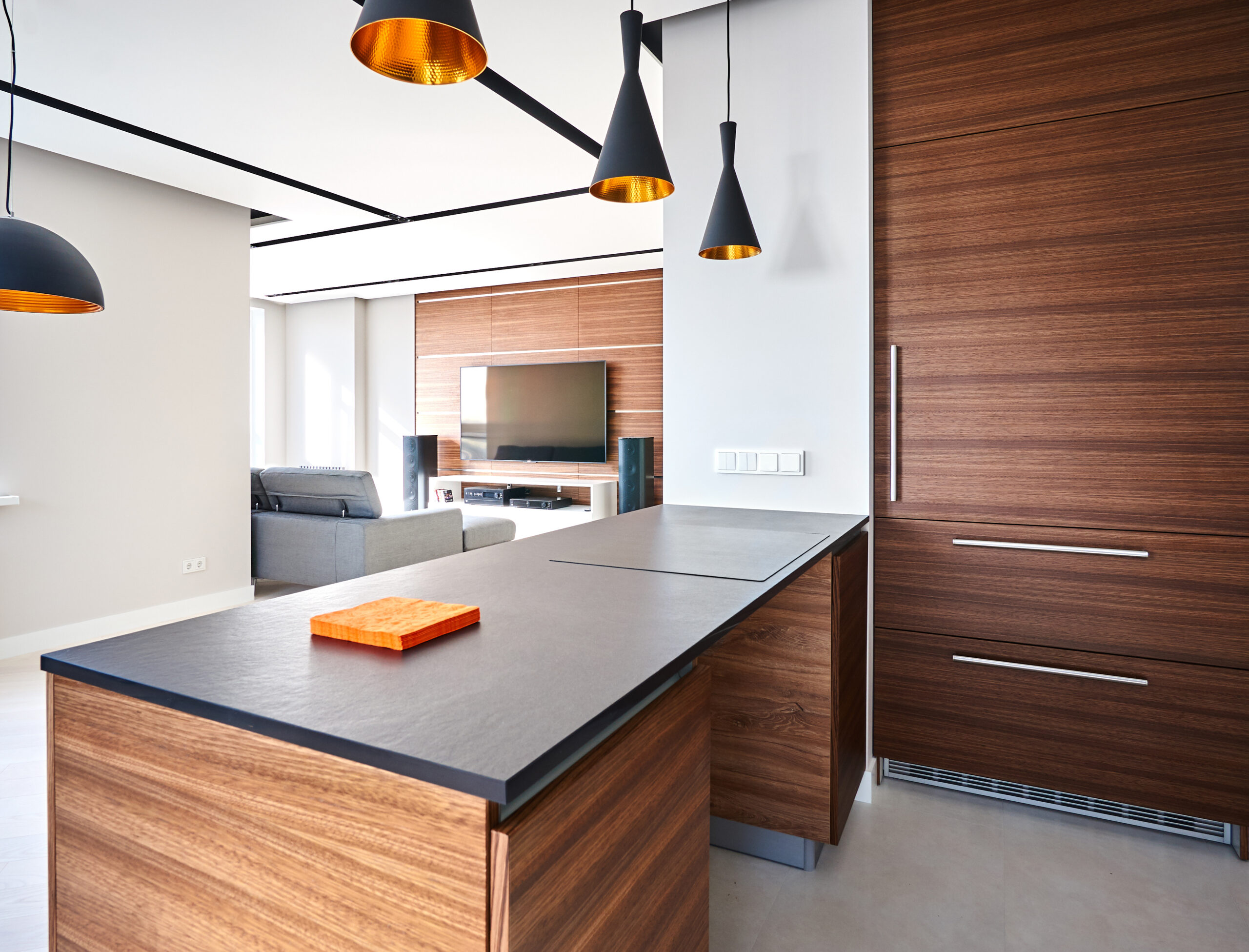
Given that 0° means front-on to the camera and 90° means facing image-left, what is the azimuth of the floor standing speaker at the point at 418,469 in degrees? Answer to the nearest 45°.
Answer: approximately 45°

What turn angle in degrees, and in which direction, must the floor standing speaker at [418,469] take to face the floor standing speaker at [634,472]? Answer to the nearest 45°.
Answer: approximately 90° to its left

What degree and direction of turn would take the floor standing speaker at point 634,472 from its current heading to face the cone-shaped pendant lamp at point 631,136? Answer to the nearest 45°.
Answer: approximately 45° to its left

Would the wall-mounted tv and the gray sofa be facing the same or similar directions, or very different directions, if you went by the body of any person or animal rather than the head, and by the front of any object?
very different directions

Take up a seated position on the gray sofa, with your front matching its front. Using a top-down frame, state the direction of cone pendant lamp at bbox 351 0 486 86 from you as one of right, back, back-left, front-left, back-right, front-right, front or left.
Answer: back-right

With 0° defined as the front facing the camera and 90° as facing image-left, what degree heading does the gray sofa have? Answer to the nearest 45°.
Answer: approximately 225°

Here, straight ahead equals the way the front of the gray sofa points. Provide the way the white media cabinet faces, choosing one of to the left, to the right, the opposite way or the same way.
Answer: the opposite way
